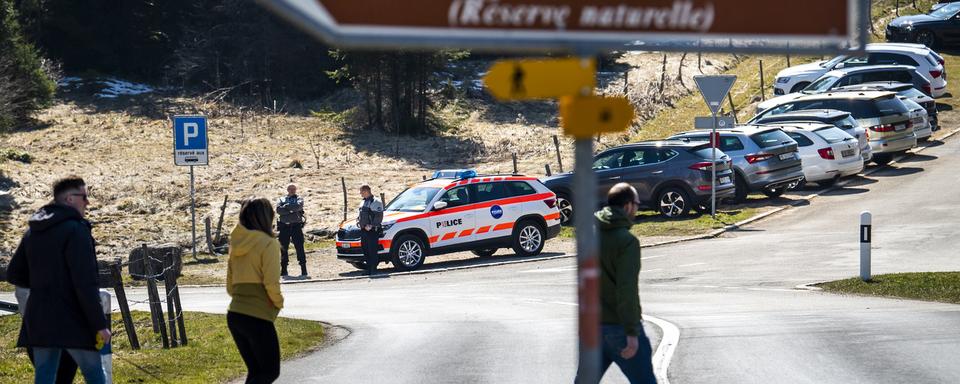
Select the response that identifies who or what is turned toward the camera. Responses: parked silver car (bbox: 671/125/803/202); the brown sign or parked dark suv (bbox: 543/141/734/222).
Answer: the brown sign

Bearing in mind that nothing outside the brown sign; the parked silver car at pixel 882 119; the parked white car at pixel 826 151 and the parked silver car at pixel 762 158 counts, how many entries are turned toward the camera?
1

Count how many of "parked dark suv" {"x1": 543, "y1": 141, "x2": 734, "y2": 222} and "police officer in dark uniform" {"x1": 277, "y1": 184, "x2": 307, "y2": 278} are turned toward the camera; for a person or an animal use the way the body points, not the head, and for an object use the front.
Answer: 1

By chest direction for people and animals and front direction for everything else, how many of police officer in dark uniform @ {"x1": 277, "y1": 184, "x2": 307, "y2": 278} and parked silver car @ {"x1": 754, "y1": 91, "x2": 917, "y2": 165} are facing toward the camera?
1

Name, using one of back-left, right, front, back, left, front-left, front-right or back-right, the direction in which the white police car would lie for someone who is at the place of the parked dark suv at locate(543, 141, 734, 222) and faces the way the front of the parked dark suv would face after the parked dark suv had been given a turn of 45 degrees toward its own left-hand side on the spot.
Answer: front-left

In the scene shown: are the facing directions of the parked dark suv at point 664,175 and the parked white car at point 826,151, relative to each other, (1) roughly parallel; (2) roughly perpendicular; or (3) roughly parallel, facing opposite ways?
roughly parallel

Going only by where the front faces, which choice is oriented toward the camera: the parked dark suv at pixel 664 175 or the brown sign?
the brown sign

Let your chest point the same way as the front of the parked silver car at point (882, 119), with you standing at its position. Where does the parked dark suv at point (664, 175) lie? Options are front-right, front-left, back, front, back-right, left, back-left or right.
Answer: left

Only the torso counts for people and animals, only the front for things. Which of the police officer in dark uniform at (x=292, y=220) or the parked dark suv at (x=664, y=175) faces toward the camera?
the police officer in dark uniform

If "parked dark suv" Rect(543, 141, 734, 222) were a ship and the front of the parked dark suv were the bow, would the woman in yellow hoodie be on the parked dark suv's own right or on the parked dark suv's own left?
on the parked dark suv's own left

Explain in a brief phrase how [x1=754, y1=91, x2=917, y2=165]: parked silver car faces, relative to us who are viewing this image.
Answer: facing away from the viewer and to the left of the viewer

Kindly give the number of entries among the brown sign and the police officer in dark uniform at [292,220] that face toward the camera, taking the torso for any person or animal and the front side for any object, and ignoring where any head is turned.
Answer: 2

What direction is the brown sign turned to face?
toward the camera

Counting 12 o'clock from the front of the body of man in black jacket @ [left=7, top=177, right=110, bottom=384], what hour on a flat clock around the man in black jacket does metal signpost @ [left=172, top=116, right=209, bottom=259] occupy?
The metal signpost is roughly at 11 o'clock from the man in black jacket.

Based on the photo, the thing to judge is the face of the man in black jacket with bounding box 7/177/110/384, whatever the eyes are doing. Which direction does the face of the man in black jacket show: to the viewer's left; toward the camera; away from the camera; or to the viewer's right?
to the viewer's right

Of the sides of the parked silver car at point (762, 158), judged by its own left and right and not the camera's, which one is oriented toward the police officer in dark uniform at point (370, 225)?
left

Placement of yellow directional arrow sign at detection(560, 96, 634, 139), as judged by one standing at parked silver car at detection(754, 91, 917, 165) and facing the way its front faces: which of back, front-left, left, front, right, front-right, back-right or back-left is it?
back-left

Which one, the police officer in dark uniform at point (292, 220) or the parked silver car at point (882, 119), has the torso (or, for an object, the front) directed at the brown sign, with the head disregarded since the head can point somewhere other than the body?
the police officer in dark uniform

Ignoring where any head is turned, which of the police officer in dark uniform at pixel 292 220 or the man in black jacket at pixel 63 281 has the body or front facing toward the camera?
the police officer in dark uniform

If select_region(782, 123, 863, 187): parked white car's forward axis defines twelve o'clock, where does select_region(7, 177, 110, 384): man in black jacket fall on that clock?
The man in black jacket is roughly at 8 o'clock from the parked white car.
